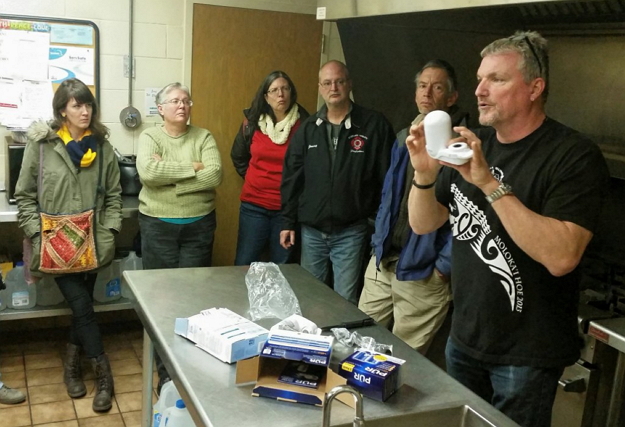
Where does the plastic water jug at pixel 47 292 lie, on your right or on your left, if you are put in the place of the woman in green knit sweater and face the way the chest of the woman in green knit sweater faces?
on your right

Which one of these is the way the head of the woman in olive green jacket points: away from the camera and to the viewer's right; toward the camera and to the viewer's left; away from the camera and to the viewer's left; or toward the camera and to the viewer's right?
toward the camera and to the viewer's right

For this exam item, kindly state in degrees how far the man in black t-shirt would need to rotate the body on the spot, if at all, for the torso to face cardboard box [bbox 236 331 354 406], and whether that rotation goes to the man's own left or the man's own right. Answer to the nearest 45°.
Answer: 0° — they already face it

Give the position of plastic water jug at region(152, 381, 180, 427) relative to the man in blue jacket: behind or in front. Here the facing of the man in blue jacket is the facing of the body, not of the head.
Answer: in front

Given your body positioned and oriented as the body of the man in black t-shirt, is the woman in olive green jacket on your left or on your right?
on your right

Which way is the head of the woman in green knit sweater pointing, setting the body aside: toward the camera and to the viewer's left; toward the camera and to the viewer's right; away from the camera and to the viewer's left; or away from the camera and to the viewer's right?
toward the camera and to the viewer's right

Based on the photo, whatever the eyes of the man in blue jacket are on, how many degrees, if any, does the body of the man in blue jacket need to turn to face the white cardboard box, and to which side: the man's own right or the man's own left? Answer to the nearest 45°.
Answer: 0° — they already face it

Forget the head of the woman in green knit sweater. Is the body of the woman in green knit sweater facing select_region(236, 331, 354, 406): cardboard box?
yes
